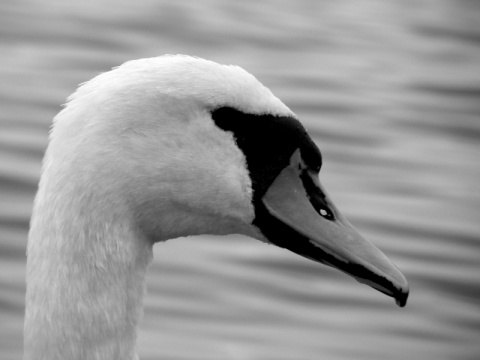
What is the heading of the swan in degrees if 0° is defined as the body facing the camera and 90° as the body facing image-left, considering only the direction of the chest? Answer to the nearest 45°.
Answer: approximately 270°
